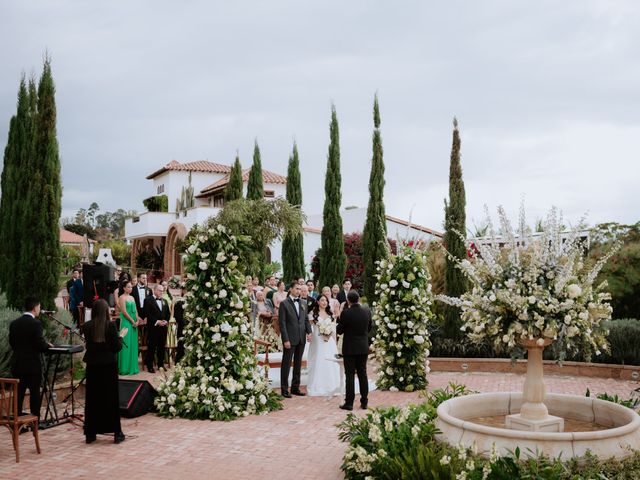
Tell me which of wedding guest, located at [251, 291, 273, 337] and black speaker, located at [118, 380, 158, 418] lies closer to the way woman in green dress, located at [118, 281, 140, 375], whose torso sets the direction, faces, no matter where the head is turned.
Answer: the black speaker

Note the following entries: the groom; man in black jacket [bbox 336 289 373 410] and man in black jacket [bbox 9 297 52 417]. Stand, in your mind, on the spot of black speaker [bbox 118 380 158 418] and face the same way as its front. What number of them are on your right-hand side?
1

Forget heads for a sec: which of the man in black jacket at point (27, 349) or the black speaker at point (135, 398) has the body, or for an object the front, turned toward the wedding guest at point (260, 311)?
the man in black jacket

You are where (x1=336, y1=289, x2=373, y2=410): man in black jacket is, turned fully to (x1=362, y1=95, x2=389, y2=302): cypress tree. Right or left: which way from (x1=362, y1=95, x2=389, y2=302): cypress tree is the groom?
left

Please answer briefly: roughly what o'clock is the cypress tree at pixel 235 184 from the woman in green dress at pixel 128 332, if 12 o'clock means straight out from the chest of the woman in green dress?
The cypress tree is roughly at 8 o'clock from the woman in green dress.

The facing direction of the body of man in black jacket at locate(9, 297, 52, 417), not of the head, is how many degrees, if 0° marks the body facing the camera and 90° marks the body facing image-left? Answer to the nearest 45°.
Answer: approximately 225°

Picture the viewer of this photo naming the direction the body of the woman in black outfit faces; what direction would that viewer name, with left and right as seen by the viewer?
facing away from the viewer and to the right of the viewer

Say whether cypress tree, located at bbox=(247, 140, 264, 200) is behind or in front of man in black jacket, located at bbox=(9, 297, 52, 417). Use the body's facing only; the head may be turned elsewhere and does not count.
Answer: in front

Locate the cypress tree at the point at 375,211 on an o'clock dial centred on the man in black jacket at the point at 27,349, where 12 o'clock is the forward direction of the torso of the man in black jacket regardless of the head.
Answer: The cypress tree is roughly at 12 o'clock from the man in black jacket.

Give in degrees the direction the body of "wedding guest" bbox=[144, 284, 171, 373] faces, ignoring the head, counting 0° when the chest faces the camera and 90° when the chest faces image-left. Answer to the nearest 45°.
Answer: approximately 315°

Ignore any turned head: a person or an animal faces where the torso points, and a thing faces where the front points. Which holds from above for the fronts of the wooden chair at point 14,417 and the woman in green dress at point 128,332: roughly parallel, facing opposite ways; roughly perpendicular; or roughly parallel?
roughly perpendicular

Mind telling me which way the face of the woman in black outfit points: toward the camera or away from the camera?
away from the camera
